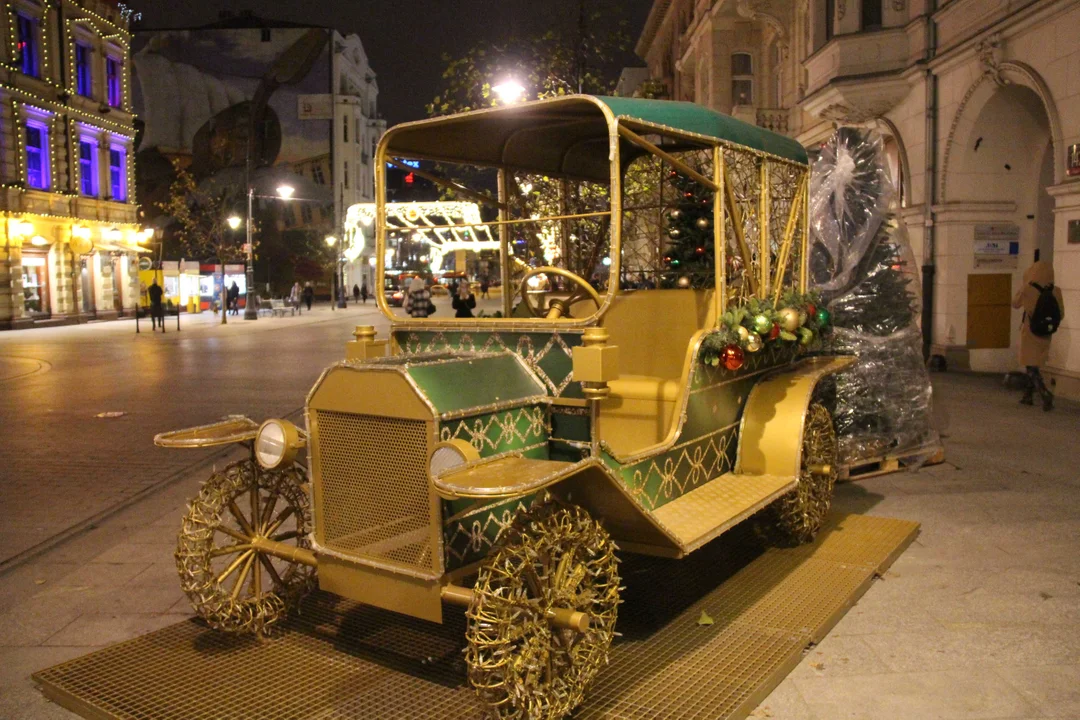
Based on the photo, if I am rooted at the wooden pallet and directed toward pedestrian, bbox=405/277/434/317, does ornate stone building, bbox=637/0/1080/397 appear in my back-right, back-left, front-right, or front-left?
front-right

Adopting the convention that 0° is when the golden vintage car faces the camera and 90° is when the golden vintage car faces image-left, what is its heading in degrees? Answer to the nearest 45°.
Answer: approximately 45°

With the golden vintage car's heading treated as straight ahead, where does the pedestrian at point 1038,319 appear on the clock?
The pedestrian is roughly at 6 o'clock from the golden vintage car.

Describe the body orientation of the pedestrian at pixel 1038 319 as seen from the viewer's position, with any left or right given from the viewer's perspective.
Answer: facing away from the viewer and to the left of the viewer

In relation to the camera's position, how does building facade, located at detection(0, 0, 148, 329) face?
facing the viewer and to the right of the viewer

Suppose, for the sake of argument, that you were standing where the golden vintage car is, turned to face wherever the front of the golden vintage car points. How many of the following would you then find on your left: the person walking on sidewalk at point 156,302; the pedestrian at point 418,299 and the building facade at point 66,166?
0

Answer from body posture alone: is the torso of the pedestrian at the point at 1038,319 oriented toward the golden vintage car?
no

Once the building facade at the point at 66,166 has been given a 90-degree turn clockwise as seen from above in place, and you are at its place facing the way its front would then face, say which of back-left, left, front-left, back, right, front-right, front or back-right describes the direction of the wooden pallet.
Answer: front-left

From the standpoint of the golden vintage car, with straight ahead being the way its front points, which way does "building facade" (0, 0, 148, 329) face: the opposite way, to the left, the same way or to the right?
to the left

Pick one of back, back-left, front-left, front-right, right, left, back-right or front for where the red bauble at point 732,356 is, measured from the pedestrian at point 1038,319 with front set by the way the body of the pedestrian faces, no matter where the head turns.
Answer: back-left

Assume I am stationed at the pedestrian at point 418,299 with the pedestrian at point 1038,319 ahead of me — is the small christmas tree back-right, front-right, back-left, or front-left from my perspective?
front-right

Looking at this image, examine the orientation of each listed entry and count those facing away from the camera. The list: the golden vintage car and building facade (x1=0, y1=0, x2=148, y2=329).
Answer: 0

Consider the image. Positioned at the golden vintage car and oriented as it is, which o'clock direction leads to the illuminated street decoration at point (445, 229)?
The illuminated street decoration is roughly at 4 o'clock from the golden vintage car.

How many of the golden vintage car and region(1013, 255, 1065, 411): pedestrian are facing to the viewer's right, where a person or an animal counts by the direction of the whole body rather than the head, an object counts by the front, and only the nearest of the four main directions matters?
0

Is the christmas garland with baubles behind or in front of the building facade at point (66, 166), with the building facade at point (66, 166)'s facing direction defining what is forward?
in front

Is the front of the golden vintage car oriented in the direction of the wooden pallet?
no

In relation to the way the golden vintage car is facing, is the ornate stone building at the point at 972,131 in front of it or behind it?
behind

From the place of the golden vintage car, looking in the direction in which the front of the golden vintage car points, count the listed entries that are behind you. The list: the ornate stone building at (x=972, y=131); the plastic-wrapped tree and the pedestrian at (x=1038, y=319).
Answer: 3

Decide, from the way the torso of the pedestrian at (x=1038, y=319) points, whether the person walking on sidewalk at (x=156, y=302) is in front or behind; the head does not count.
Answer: in front
